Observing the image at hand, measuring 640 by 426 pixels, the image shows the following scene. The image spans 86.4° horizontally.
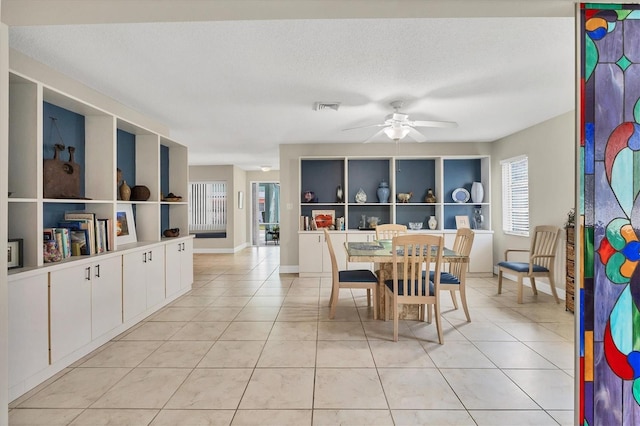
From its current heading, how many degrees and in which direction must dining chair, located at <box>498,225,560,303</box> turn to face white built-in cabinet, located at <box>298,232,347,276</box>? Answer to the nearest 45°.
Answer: approximately 45° to its right

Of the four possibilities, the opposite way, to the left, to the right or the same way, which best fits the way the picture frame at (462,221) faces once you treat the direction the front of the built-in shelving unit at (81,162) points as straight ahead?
to the right

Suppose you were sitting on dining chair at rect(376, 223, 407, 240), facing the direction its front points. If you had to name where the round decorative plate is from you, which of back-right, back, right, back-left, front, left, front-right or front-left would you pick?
back-left

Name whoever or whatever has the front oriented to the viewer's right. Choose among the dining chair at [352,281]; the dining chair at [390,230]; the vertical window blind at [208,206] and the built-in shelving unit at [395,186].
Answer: the dining chair at [352,281]

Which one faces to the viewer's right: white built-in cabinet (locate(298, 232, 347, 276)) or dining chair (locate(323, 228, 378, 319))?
the dining chair

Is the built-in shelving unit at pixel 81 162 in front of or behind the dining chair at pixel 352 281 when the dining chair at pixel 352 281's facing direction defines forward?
behind

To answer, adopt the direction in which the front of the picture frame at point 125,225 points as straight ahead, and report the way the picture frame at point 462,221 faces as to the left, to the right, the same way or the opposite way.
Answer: to the right

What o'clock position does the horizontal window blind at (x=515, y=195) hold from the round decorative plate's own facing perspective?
The horizontal window blind is roughly at 10 o'clock from the round decorative plate.

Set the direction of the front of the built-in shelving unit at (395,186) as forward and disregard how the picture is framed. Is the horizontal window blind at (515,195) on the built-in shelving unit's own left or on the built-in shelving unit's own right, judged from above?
on the built-in shelving unit's own left

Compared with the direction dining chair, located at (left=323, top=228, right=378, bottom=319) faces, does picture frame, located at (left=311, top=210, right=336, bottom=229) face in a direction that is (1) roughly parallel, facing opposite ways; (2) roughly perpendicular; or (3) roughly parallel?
roughly perpendicular

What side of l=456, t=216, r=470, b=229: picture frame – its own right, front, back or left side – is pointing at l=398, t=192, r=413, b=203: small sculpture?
right

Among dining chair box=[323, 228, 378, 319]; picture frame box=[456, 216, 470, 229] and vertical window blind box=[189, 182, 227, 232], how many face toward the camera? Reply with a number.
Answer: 2

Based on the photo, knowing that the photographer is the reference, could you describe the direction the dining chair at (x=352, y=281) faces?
facing to the right of the viewer
